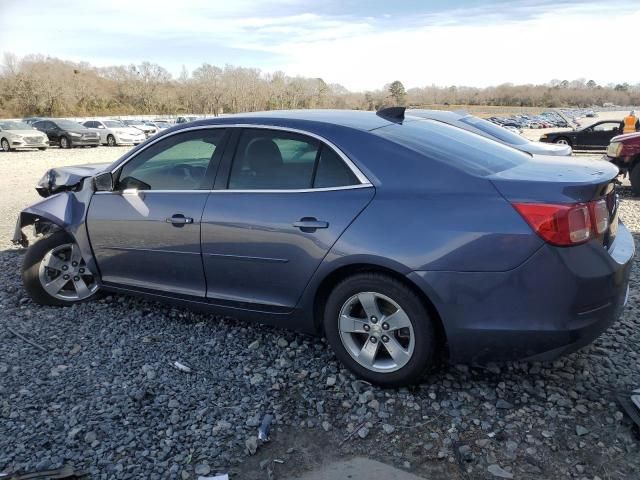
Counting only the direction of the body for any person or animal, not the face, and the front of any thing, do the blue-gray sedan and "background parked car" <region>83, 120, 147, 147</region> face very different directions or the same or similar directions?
very different directions

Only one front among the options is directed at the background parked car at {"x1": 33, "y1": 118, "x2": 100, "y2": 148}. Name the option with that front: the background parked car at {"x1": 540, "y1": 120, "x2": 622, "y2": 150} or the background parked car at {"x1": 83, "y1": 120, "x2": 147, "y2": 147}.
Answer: the background parked car at {"x1": 540, "y1": 120, "x2": 622, "y2": 150}

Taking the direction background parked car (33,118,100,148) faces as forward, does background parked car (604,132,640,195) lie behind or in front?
in front

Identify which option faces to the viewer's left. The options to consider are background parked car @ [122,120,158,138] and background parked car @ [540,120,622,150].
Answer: background parked car @ [540,120,622,150]

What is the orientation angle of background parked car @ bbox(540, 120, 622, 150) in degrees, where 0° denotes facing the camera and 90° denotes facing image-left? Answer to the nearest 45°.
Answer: approximately 90°

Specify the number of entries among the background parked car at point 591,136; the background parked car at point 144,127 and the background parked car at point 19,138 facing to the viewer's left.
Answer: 1

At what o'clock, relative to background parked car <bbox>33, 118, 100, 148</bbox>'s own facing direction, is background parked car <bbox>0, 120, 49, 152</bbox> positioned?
background parked car <bbox>0, 120, 49, 152</bbox> is roughly at 3 o'clock from background parked car <bbox>33, 118, 100, 148</bbox>.

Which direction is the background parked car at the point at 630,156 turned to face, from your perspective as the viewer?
facing the viewer and to the left of the viewer

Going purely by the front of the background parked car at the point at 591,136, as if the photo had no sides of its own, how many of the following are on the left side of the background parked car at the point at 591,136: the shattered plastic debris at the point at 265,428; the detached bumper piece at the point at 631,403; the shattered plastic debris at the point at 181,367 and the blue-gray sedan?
4

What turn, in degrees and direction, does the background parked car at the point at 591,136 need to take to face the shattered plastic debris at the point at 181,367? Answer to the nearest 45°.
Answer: approximately 90° to its left

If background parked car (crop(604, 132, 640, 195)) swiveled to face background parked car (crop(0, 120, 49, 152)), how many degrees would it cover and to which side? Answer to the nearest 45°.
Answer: approximately 45° to its right

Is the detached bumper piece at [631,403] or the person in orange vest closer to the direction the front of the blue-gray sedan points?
the person in orange vest

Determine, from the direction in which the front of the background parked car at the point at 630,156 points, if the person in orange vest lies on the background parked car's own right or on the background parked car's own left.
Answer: on the background parked car's own right

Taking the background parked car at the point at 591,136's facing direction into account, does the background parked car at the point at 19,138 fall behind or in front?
in front
